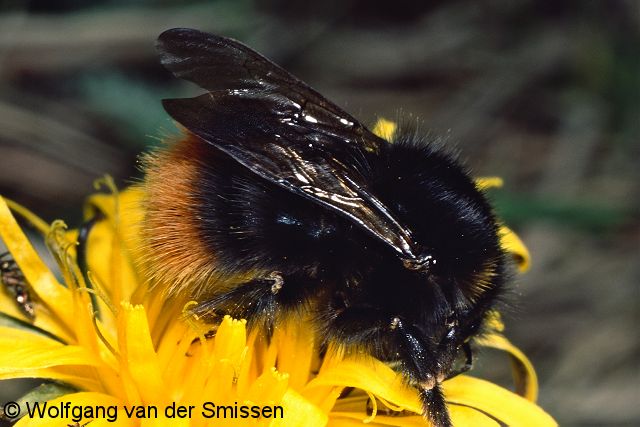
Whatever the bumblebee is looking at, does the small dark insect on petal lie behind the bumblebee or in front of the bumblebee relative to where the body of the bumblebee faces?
behind

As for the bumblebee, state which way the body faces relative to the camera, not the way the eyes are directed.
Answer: to the viewer's right
